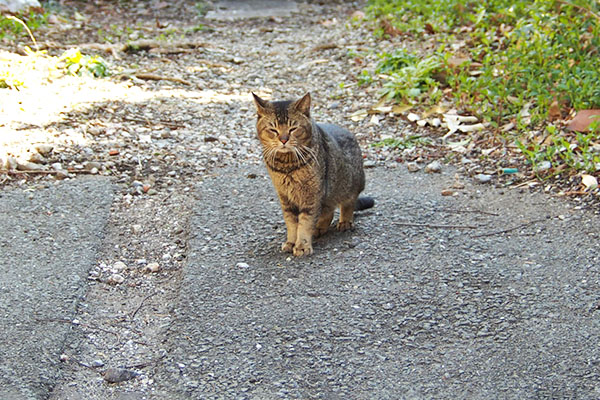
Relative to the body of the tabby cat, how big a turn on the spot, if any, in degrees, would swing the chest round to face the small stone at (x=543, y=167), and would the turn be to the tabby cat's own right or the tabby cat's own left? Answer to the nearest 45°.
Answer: approximately 180°

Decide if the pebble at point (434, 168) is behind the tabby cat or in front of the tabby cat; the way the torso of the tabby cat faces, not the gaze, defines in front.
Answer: behind

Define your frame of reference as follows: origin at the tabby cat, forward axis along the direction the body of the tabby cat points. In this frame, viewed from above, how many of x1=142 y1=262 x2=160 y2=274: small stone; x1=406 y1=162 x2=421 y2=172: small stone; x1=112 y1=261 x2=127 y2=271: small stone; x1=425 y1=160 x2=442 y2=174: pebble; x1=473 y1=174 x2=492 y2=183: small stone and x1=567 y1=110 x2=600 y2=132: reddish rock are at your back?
4

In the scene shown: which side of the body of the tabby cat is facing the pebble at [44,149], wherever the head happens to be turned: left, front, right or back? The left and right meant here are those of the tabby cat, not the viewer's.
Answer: right

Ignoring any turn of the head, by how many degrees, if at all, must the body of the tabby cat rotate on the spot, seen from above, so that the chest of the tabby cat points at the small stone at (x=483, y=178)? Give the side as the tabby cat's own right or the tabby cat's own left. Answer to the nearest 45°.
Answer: approximately 180°

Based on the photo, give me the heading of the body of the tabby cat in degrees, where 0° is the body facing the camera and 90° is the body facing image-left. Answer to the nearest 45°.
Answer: approximately 45°

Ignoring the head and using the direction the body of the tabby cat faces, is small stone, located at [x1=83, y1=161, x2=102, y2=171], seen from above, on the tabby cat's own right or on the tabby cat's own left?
on the tabby cat's own right

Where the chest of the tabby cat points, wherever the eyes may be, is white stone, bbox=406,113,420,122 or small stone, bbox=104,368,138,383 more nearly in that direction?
the small stone

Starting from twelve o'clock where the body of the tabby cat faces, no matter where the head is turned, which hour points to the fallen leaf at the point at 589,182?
The fallen leaf is roughly at 7 o'clock from the tabby cat.

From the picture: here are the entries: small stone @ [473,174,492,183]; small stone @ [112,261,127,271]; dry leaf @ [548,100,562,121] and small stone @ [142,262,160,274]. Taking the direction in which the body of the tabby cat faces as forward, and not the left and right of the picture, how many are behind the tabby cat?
2

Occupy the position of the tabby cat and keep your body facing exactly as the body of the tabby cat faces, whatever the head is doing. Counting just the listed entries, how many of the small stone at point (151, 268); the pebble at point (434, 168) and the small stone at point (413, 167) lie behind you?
2
